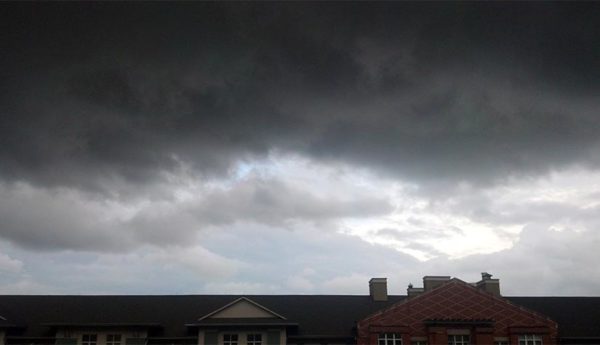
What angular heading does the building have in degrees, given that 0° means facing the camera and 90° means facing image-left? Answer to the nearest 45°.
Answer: approximately 0°
